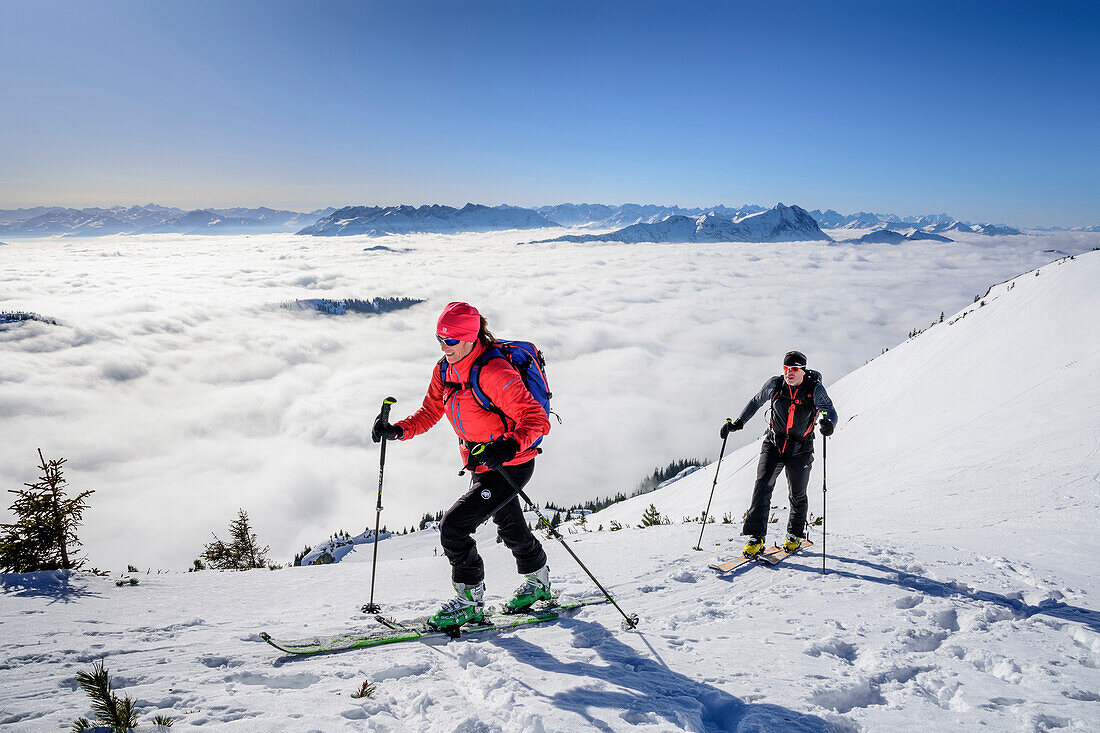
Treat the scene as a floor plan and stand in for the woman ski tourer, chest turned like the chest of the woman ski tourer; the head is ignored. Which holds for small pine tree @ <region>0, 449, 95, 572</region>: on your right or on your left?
on your right

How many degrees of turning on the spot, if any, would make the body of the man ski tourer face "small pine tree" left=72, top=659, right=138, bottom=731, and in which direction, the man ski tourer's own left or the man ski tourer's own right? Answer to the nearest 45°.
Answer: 0° — they already face it

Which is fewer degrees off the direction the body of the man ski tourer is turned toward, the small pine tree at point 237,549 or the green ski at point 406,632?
the green ski

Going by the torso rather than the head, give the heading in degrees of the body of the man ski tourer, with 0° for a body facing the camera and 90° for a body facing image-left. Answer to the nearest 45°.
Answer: approximately 45°
